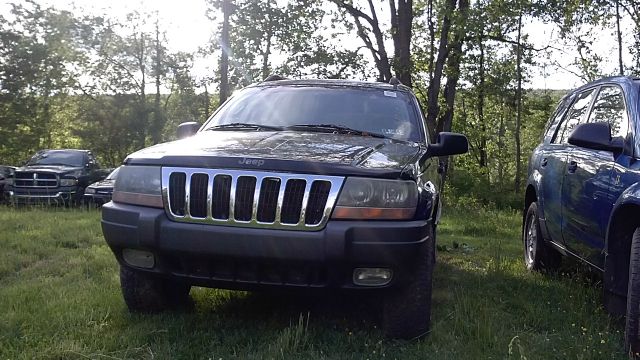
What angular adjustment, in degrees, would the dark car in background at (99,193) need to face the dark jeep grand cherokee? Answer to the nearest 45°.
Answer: approximately 45° to its left

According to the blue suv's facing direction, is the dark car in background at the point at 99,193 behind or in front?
behind

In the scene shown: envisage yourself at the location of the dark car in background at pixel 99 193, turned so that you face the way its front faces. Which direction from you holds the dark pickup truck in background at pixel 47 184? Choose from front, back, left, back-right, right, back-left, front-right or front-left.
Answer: right

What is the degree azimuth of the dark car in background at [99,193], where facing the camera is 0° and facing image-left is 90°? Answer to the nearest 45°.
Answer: approximately 45°

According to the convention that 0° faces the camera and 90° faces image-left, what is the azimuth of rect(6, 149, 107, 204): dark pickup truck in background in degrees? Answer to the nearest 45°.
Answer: approximately 45°

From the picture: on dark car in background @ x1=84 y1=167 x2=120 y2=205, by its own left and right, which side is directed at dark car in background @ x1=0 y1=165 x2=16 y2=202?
right

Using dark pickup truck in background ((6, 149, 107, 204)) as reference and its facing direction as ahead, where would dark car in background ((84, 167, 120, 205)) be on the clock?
dark car in background ((84, 167, 120, 205)) is roughly at 9 o'clock from dark pickup truck in background ((6, 149, 107, 204)).

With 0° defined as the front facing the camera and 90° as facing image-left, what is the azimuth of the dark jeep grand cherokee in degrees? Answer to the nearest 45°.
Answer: approximately 45°

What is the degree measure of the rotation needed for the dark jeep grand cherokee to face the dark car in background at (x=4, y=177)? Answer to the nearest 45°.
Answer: approximately 90° to its right

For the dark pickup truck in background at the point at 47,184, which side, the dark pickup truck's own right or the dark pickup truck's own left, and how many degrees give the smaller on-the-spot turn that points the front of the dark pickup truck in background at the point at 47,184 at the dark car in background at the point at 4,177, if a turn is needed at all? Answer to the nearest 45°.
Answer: approximately 90° to the dark pickup truck's own right

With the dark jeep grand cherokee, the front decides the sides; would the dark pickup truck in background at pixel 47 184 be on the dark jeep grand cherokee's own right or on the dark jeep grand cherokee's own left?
on the dark jeep grand cherokee's own right

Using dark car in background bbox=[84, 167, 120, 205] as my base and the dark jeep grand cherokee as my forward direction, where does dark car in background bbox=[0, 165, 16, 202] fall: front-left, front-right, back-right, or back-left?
back-right

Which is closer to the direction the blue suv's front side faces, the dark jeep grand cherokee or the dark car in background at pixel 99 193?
the dark jeep grand cherokee
